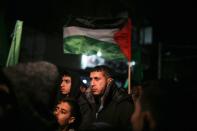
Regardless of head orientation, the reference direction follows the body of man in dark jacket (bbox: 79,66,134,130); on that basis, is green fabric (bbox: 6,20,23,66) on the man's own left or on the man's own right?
on the man's own right

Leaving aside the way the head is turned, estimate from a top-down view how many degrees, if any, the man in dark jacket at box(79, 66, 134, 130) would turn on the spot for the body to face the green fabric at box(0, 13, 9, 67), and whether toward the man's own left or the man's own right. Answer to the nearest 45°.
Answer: approximately 90° to the man's own right

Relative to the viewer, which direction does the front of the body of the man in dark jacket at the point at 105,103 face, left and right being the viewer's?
facing the viewer and to the left of the viewer

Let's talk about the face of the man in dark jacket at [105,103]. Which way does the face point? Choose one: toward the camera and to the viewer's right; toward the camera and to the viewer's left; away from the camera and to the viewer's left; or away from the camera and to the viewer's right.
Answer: toward the camera and to the viewer's left

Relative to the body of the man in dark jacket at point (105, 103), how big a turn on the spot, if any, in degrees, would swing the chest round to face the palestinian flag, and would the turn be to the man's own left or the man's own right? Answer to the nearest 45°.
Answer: approximately 135° to the man's own right

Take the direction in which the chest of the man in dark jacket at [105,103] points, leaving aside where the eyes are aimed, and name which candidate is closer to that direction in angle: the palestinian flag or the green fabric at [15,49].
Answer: the green fabric
